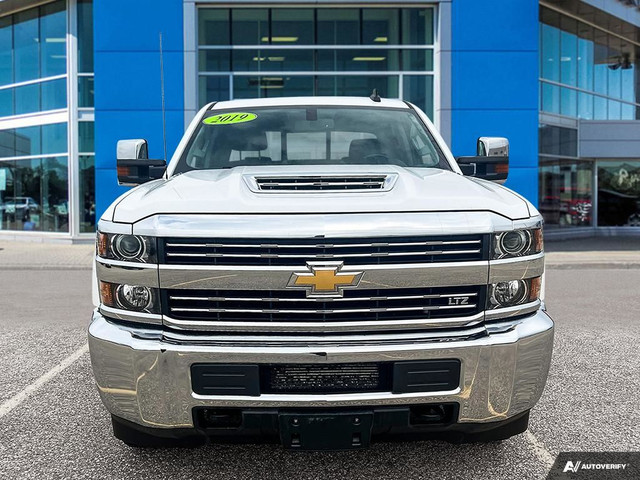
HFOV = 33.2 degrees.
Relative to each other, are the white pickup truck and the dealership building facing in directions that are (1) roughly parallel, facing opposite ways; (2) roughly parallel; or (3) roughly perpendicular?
roughly parallel

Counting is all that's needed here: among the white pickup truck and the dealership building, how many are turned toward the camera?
2

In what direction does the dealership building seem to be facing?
toward the camera

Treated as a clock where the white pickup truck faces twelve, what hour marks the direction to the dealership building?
The dealership building is roughly at 6 o'clock from the white pickup truck.

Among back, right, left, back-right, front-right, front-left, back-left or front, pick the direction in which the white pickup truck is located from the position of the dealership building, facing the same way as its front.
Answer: front
